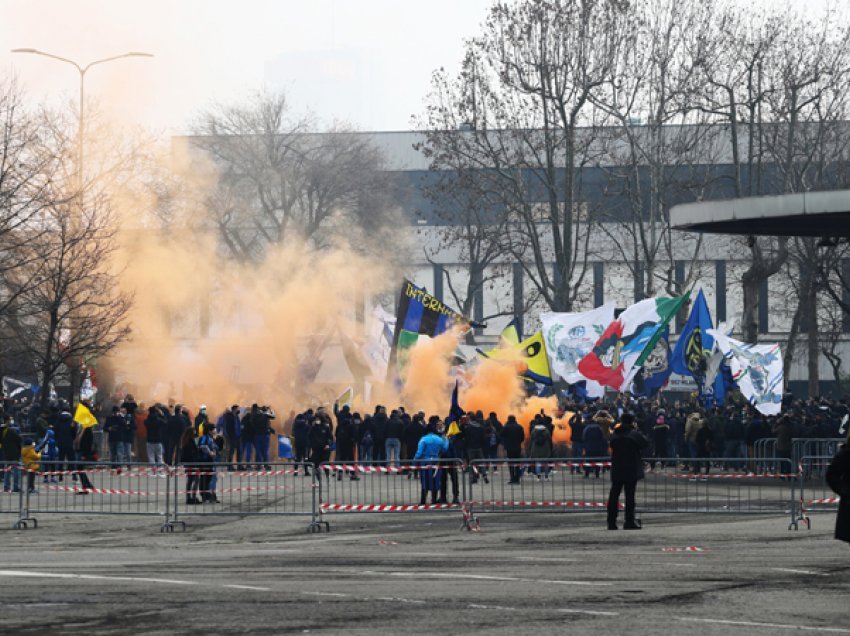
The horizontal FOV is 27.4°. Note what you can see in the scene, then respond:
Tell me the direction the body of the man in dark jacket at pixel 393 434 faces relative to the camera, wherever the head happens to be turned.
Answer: away from the camera

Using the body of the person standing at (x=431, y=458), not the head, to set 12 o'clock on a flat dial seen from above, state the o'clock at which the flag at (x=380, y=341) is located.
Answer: The flag is roughly at 12 o'clock from the person standing.

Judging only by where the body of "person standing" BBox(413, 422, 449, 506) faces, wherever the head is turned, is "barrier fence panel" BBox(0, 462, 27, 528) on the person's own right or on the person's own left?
on the person's own left

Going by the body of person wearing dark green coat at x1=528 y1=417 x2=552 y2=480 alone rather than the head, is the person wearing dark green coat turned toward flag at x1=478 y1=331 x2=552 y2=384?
yes

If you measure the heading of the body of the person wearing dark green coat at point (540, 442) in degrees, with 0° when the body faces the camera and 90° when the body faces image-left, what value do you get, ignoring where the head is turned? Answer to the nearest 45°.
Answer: approximately 180°

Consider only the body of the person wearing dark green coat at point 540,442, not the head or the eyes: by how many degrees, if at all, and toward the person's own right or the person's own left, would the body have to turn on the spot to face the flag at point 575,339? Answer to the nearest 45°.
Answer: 0° — they already face it

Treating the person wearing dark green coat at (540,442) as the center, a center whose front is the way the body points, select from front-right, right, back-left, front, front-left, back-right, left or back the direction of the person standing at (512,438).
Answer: back-left

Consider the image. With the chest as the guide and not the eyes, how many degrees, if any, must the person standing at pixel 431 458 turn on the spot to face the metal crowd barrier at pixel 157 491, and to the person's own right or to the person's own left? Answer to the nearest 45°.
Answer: approximately 90° to the person's own left

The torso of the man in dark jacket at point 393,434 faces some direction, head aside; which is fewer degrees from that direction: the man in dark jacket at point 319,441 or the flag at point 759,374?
the flag

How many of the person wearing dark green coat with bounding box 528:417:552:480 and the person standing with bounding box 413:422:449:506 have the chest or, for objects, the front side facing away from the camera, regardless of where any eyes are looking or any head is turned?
2

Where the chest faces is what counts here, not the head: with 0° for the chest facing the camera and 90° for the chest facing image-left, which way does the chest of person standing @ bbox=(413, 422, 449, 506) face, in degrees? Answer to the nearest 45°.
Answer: approximately 180°

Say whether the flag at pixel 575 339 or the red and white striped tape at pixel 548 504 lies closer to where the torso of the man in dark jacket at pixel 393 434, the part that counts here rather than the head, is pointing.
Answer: the flag
